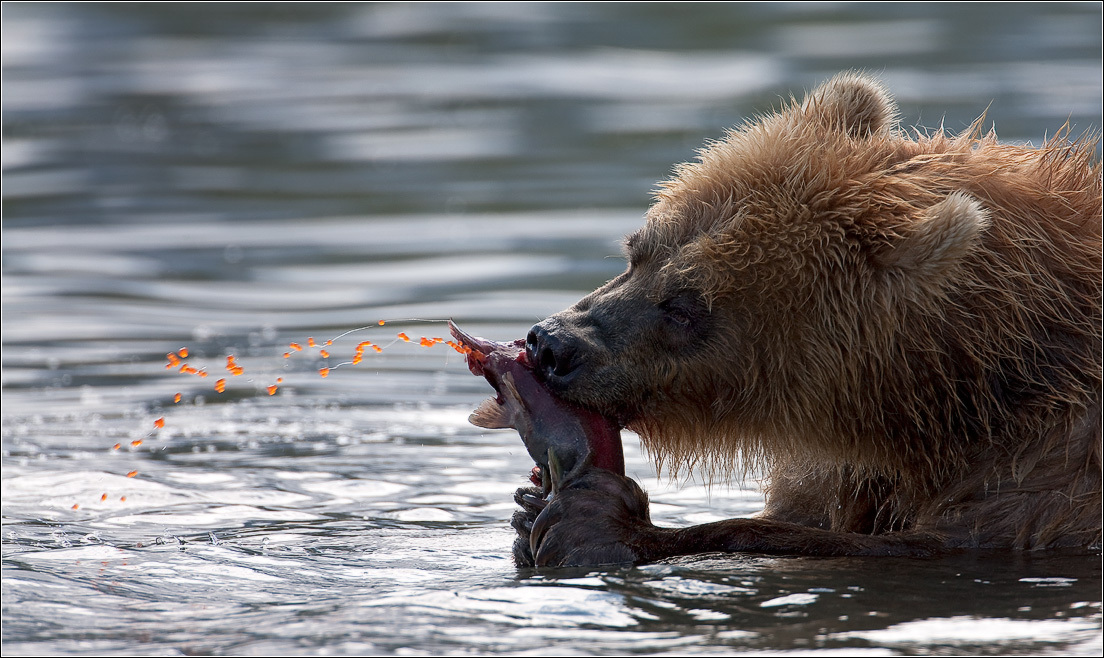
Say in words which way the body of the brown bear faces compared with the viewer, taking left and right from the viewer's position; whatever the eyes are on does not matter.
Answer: facing to the left of the viewer
